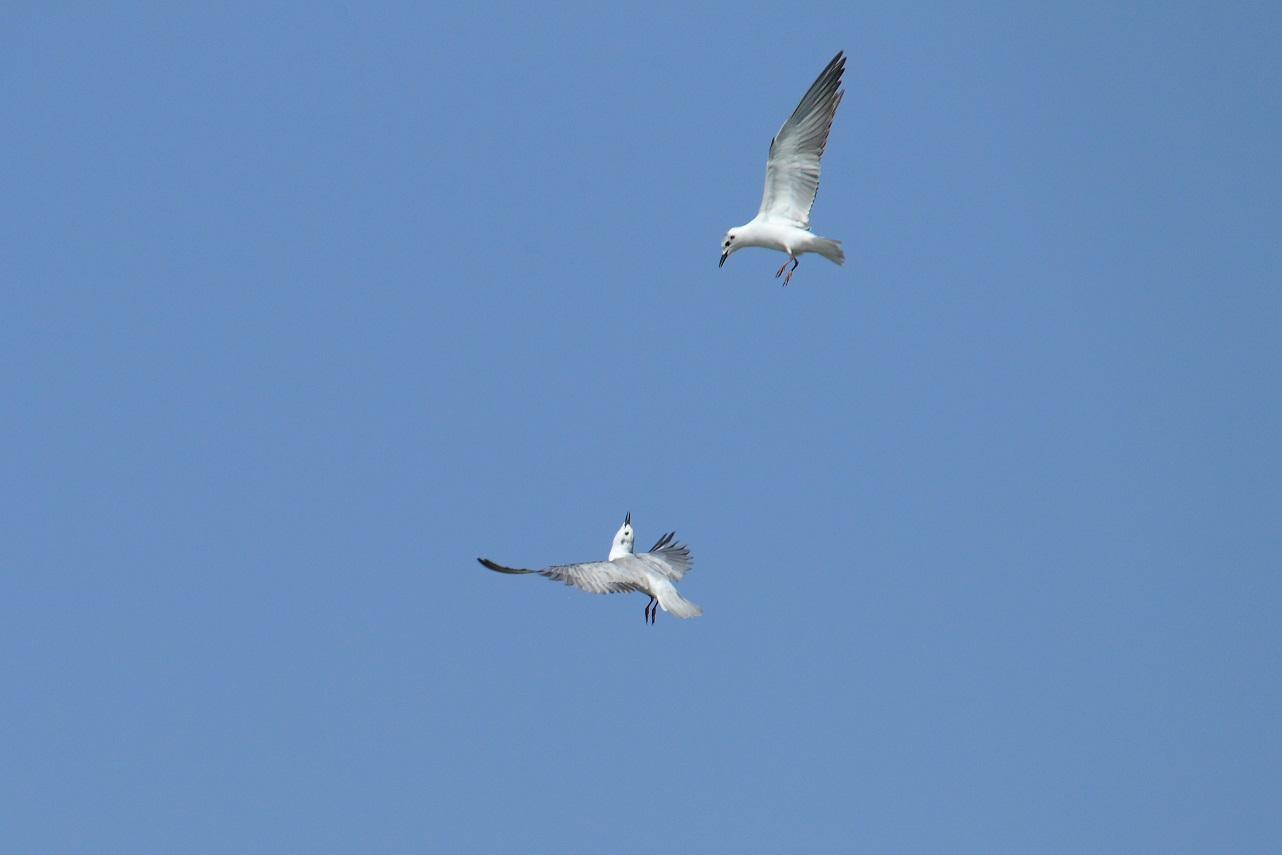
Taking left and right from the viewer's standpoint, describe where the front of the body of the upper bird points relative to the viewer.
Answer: facing to the left of the viewer
